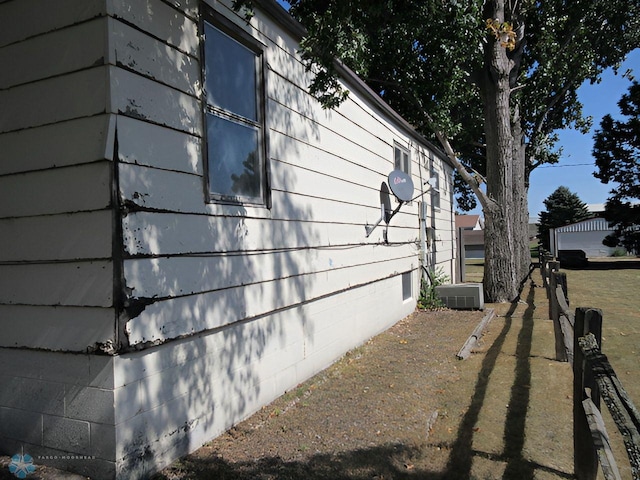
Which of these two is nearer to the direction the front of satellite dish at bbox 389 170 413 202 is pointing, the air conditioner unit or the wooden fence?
the wooden fence

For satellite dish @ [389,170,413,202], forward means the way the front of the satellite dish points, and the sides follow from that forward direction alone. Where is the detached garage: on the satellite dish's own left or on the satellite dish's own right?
on the satellite dish's own left

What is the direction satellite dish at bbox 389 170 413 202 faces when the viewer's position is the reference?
facing the viewer and to the right of the viewer

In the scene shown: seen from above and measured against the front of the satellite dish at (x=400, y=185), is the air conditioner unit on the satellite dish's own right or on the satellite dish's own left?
on the satellite dish's own left
